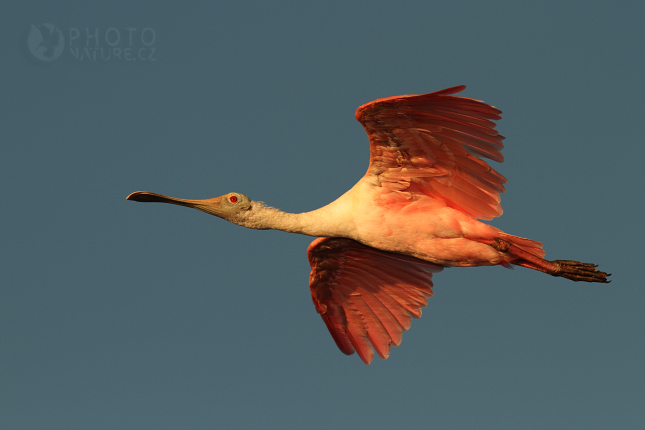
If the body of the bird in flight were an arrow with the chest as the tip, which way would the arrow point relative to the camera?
to the viewer's left
